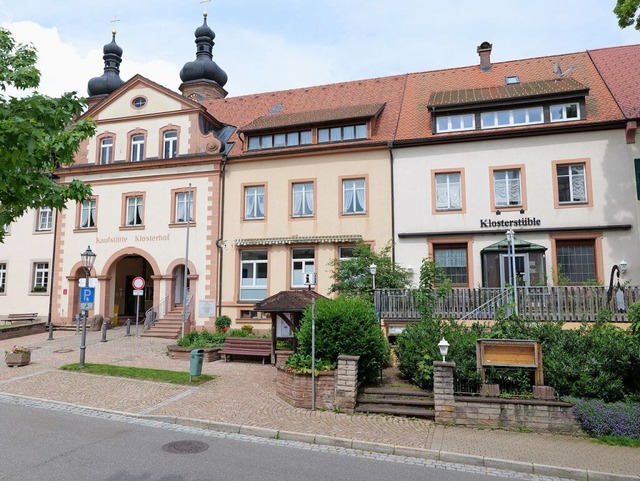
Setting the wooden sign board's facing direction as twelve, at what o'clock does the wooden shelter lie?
The wooden shelter is roughly at 4 o'clock from the wooden sign board.

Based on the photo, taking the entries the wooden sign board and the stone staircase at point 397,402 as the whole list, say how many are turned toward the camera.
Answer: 2

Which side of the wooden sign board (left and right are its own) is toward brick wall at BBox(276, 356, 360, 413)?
right

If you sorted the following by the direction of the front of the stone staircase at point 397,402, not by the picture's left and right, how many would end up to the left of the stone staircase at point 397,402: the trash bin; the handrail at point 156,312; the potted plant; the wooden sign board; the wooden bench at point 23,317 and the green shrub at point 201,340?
1

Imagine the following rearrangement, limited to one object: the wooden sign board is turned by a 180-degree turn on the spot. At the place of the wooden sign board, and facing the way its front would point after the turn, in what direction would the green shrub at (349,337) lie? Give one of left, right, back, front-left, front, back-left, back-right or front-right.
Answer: left

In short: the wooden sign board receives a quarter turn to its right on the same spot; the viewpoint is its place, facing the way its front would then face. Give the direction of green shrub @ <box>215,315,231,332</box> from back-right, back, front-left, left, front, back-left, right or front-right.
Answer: front-right

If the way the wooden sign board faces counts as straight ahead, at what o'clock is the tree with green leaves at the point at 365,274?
The tree with green leaves is roughly at 5 o'clock from the wooden sign board.

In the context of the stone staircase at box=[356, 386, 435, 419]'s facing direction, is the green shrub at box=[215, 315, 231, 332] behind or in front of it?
behind

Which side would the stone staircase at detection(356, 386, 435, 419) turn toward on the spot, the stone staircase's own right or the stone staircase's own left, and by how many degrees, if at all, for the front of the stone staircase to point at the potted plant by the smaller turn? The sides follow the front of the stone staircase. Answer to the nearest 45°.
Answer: approximately 90° to the stone staircase's own right

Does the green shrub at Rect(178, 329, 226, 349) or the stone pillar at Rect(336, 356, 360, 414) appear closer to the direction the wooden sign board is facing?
the stone pillar

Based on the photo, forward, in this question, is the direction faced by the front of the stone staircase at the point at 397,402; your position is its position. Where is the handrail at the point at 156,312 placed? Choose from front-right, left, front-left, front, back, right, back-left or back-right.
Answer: back-right

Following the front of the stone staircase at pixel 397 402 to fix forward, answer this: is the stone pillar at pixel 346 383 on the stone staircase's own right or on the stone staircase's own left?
on the stone staircase's own right

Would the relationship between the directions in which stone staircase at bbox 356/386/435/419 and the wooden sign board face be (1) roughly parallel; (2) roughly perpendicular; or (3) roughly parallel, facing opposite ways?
roughly parallel

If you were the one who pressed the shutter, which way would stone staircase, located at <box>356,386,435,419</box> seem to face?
facing the viewer

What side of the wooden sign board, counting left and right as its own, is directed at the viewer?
front
